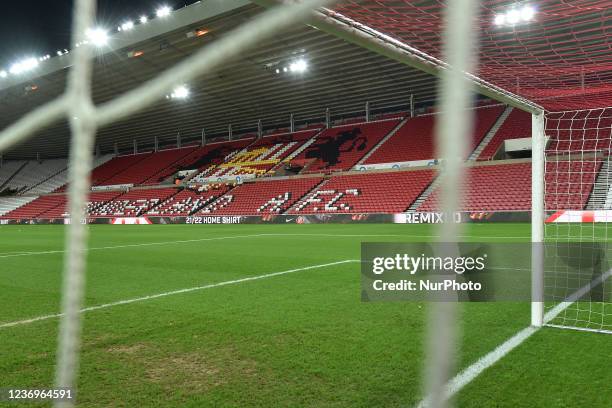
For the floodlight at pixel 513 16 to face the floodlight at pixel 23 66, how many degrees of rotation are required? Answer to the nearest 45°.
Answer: approximately 135° to its right

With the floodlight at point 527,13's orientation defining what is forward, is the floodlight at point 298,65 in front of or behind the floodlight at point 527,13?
behind

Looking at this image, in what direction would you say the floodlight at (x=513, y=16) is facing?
toward the camera

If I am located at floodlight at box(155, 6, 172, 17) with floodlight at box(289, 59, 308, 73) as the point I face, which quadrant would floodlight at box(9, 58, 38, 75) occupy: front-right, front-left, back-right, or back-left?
back-left

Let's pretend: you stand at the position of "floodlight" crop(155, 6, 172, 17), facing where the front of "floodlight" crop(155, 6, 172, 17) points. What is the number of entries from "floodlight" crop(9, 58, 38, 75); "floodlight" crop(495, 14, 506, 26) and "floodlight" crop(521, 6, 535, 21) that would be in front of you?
2

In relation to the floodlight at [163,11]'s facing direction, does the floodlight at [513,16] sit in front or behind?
in front

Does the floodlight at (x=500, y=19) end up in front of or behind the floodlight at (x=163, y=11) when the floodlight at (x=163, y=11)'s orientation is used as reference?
in front

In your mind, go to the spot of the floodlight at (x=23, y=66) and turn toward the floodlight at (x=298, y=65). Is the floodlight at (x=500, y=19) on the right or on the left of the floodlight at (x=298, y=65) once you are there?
right

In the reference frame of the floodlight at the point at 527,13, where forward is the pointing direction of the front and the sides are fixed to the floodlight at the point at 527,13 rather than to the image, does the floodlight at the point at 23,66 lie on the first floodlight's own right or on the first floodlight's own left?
on the first floodlight's own right
